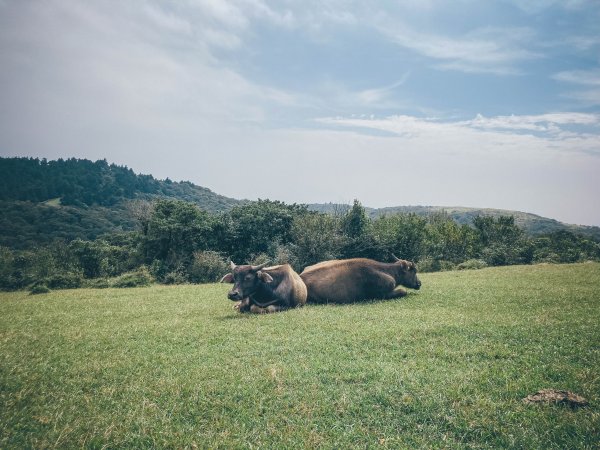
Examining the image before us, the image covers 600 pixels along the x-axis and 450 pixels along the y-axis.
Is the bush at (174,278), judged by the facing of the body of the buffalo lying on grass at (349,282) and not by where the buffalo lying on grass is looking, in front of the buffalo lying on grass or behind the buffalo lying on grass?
behind

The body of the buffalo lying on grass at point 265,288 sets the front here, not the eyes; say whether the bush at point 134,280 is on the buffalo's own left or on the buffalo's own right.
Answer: on the buffalo's own right

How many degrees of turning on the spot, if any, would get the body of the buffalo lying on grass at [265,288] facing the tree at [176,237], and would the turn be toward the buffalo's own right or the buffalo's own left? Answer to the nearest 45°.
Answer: approximately 135° to the buffalo's own right

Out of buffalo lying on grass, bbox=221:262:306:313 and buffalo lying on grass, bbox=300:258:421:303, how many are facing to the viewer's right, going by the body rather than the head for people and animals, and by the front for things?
1

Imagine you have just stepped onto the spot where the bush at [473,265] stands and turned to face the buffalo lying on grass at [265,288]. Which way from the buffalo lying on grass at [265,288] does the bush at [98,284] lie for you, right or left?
right

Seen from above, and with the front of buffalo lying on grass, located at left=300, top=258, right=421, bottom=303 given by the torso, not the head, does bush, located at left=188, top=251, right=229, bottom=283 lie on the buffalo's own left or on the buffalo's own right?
on the buffalo's own left

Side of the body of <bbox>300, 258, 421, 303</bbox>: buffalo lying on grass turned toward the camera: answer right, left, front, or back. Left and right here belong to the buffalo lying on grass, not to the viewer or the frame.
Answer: right

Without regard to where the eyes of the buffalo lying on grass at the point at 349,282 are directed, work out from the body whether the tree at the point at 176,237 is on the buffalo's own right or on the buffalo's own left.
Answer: on the buffalo's own left

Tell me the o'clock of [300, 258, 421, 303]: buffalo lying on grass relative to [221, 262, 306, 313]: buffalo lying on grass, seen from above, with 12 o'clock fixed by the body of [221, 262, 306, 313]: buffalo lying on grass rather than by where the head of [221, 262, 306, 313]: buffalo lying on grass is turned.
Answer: [300, 258, 421, 303]: buffalo lying on grass is roughly at 7 o'clock from [221, 262, 306, 313]: buffalo lying on grass.

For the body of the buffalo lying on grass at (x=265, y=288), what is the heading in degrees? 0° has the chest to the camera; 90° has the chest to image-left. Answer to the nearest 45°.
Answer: approximately 45°
